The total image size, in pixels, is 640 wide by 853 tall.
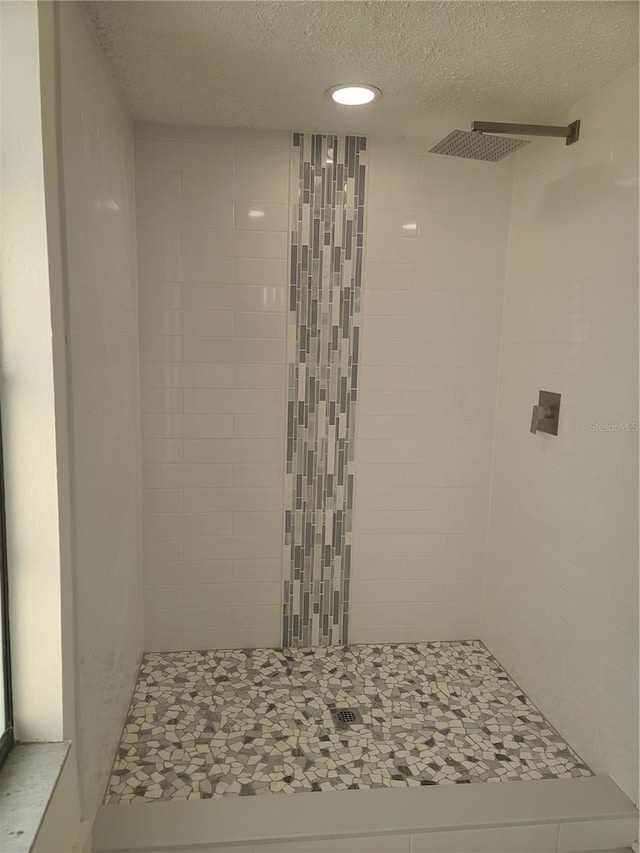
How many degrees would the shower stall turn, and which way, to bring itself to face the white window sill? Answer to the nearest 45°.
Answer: approximately 45° to its right

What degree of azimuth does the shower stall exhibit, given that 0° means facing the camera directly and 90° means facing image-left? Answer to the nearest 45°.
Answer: approximately 0°

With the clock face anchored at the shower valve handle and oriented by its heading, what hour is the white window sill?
The white window sill is roughly at 10 o'clock from the shower valve handle.

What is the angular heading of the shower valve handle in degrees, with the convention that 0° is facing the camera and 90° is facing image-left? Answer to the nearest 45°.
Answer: approximately 90°
